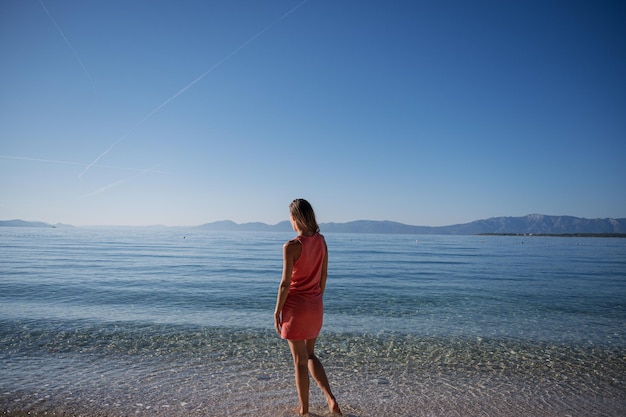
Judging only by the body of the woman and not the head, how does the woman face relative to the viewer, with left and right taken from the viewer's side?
facing away from the viewer and to the left of the viewer
